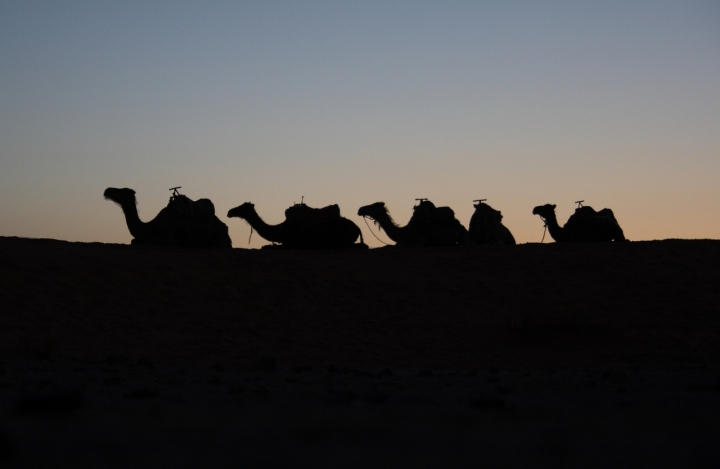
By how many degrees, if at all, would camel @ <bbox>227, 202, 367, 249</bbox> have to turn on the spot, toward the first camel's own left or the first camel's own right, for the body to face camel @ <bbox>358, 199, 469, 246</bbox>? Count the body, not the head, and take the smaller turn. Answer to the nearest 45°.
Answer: approximately 180°

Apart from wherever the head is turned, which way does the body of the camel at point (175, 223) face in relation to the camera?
to the viewer's left

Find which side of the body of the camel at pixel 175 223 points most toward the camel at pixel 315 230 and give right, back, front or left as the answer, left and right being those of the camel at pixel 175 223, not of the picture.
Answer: back

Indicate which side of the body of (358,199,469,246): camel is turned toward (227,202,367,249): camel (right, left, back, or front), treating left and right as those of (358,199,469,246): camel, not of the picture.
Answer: front

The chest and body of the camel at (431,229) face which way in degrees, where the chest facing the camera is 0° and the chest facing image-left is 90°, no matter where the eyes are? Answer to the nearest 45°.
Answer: approximately 90°

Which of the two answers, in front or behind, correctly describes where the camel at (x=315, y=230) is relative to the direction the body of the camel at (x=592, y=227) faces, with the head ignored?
in front

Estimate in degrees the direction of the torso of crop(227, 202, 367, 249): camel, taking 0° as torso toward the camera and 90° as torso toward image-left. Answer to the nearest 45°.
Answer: approximately 90°

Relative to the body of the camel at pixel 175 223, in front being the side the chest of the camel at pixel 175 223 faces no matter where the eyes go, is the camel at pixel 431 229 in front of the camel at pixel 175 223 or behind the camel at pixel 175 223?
behind

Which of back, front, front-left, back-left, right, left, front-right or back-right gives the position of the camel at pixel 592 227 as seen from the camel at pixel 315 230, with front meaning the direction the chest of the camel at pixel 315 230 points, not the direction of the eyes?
back

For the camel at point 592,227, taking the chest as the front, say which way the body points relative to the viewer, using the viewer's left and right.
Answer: facing to the left of the viewer

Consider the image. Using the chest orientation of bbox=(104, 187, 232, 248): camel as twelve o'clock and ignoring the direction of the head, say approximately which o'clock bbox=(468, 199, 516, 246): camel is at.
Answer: bbox=(468, 199, 516, 246): camel is roughly at 6 o'clock from bbox=(104, 187, 232, 248): camel.

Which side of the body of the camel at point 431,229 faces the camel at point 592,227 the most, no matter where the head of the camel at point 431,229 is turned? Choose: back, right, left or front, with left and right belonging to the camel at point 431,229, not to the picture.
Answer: back
